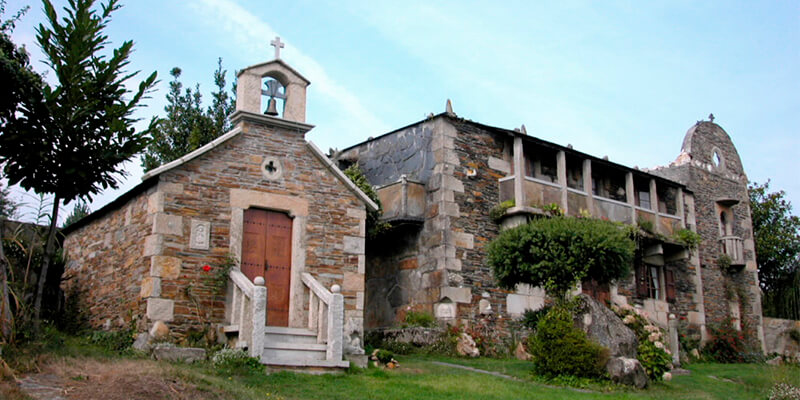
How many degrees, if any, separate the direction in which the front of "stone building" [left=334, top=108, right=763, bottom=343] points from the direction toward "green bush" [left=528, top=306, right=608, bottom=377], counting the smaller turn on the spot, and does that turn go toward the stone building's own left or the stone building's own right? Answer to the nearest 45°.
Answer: approximately 45° to the stone building's own right

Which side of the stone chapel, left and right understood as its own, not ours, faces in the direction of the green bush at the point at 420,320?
left

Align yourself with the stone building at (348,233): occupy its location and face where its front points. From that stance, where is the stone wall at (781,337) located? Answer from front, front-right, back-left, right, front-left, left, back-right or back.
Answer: left

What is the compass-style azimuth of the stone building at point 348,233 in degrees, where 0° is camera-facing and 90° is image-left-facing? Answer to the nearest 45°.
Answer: approximately 315°

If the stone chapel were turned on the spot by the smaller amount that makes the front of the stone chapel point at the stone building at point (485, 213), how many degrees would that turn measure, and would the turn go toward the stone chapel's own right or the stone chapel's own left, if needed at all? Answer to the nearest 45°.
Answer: approximately 90° to the stone chapel's own left

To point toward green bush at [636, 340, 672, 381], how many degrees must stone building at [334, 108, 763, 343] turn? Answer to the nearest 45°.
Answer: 0° — it already faces it

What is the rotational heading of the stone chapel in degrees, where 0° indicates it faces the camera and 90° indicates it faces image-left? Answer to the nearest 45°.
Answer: approximately 315°

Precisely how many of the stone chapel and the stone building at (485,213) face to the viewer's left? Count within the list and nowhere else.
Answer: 0

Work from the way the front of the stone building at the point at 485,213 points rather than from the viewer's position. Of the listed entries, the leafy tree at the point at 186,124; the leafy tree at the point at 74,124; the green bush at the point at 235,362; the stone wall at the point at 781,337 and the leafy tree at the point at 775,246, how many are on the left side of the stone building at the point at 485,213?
2

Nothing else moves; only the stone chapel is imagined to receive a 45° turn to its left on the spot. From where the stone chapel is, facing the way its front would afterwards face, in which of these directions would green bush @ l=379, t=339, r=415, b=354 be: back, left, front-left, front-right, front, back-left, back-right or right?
front-left

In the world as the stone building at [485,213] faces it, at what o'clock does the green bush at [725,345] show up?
The green bush is roughly at 9 o'clock from the stone building.

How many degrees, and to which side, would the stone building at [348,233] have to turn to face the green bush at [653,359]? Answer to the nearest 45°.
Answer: approximately 45° to its left

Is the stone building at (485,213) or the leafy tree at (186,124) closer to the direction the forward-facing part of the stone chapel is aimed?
the stone building
